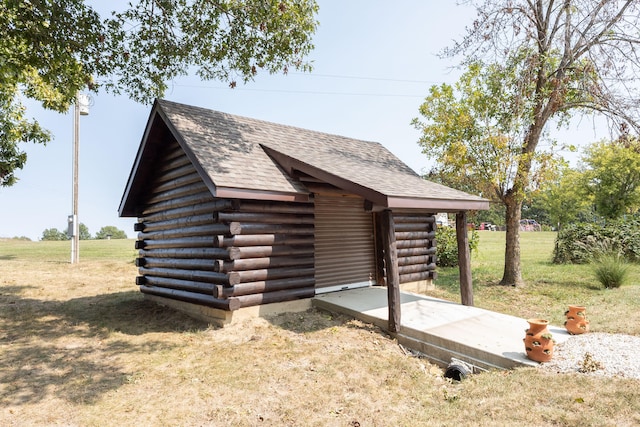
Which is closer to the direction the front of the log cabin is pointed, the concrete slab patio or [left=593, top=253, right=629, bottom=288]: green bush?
the concrete slab patio

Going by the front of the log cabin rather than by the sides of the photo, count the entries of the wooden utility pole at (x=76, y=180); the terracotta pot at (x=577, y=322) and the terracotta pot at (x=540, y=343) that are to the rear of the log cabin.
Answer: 1

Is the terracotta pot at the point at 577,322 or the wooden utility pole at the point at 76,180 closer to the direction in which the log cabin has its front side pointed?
the terracotta pot

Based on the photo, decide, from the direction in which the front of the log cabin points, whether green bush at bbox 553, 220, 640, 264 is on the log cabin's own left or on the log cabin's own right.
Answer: on the log cabin's own left

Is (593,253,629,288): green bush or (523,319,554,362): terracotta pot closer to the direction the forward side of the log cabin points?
the terracotta pot

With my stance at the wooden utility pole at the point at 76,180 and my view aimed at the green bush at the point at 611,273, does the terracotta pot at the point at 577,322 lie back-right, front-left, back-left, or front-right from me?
front-right

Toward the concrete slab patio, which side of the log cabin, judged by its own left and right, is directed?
front

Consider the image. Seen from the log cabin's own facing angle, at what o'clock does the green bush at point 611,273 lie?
The green bush is roughly at 10 o'clock from the log cabin.

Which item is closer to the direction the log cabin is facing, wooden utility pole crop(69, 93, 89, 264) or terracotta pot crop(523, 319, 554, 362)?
the terracotta pot

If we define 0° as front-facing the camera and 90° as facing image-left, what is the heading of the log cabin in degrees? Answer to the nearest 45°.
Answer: approximately 315°

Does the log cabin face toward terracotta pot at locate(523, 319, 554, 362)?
yes

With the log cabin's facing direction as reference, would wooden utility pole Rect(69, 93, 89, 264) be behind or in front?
behind
